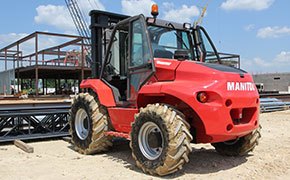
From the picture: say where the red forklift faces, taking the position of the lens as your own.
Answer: facing away from the viewer and to the left of the viewer
